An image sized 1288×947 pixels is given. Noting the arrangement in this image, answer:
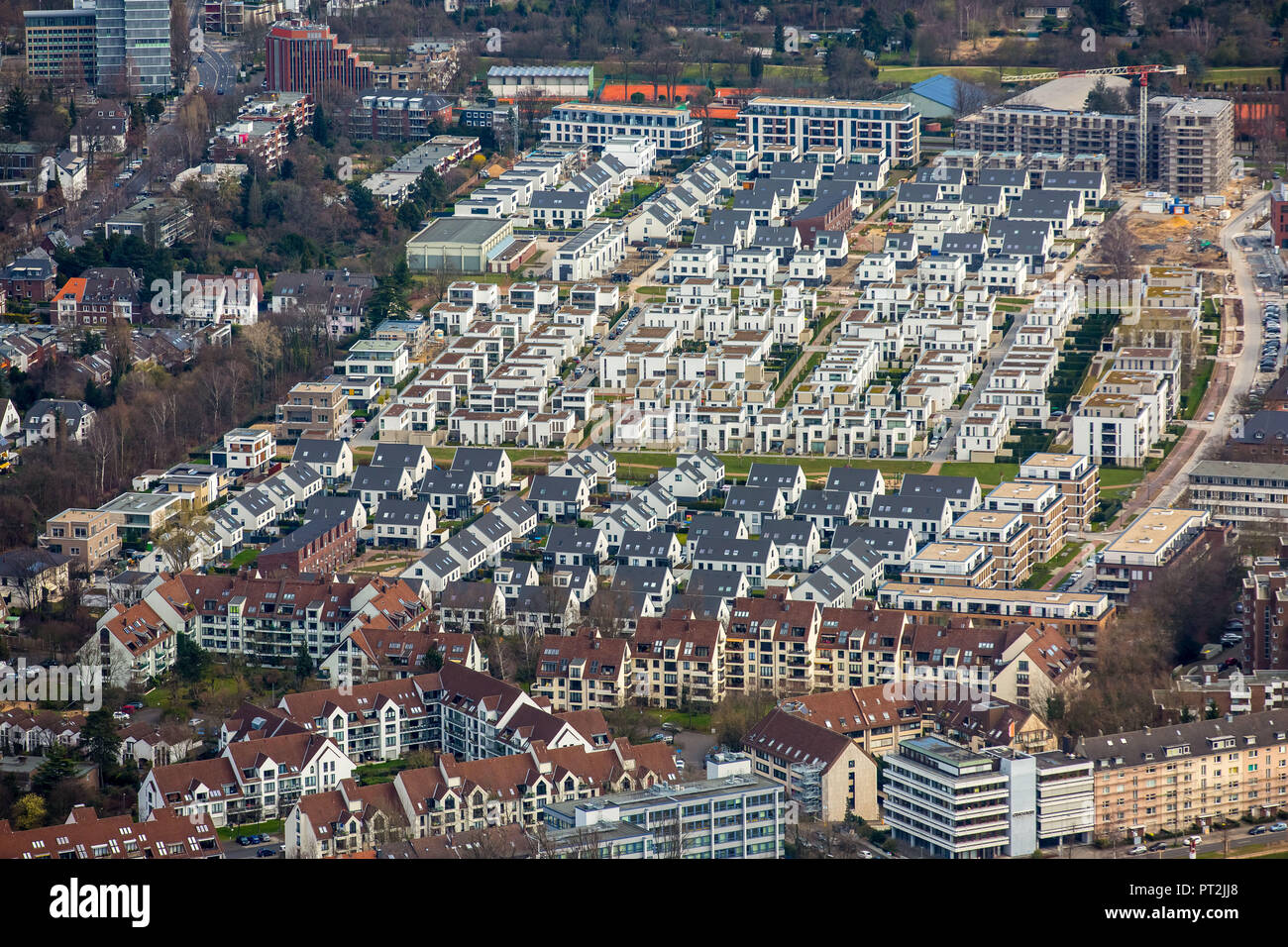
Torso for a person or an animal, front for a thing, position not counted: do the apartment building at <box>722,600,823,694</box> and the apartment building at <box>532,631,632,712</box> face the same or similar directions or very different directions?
same or similar directions

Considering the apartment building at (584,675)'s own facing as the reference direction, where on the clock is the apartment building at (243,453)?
the apartment building at (243,453) is roughly at 5 o'clock from the apartment building at (584,675).

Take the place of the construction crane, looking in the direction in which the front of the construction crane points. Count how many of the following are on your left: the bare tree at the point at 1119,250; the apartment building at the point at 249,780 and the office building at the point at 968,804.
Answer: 3

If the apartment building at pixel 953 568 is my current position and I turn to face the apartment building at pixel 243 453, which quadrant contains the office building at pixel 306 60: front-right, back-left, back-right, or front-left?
front-right

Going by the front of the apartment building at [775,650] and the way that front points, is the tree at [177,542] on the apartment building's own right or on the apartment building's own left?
on the apartment building's own right

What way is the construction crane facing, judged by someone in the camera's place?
facing to the left of the viewer

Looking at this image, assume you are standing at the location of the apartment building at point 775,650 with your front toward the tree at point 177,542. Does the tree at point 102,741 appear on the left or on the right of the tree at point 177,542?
left

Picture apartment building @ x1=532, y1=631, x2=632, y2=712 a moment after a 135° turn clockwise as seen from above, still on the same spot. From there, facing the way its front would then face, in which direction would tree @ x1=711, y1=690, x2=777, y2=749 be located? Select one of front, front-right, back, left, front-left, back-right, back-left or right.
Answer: back

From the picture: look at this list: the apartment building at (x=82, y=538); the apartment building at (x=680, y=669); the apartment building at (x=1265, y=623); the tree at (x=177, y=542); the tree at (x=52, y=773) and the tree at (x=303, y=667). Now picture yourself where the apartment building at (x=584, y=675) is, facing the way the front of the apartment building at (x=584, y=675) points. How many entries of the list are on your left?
2

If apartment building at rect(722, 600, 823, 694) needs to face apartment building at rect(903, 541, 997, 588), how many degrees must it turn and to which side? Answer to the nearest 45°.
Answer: approximately 135° to its left

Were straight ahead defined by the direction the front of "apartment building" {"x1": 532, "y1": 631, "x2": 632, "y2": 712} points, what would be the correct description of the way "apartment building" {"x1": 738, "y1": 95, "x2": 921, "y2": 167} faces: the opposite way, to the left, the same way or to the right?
the same way

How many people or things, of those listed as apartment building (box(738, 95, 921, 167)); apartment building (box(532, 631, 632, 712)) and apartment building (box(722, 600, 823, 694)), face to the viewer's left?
0

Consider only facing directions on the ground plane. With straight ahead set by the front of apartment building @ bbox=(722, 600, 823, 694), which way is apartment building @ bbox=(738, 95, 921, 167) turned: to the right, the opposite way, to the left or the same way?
the same way

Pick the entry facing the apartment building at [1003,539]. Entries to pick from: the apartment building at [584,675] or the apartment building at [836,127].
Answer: the apartment building at [836,127]

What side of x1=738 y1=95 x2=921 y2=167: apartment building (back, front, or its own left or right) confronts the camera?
front

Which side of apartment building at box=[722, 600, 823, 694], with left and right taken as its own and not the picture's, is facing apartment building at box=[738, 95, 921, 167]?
back

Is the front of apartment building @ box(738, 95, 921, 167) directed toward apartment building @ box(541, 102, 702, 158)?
no

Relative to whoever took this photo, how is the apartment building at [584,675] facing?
facing the viewer
